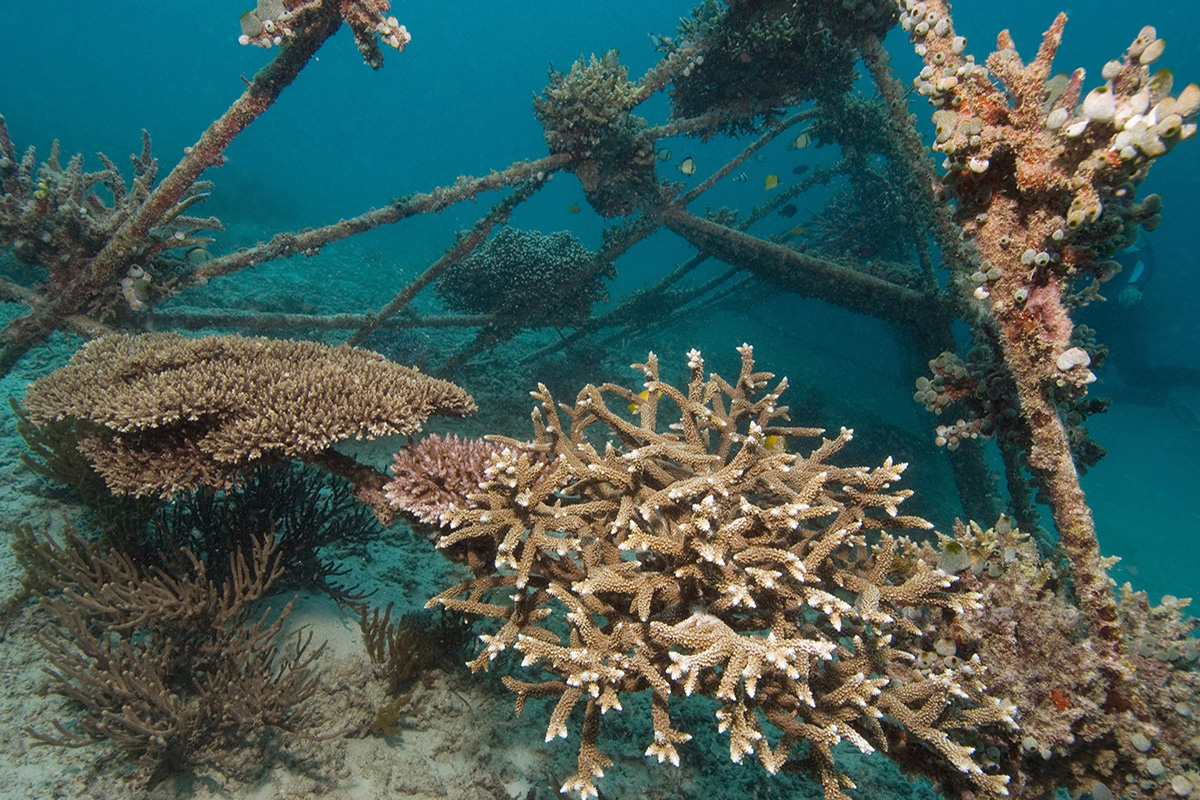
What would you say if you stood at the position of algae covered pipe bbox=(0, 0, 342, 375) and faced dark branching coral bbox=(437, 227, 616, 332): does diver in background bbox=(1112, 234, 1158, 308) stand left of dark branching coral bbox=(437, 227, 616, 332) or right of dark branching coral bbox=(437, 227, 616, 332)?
right

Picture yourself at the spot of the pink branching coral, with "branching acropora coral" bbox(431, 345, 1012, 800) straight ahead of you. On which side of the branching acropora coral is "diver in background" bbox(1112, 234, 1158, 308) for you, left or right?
left

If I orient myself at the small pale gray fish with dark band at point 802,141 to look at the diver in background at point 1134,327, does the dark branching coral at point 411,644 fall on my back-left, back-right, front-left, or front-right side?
back-right
